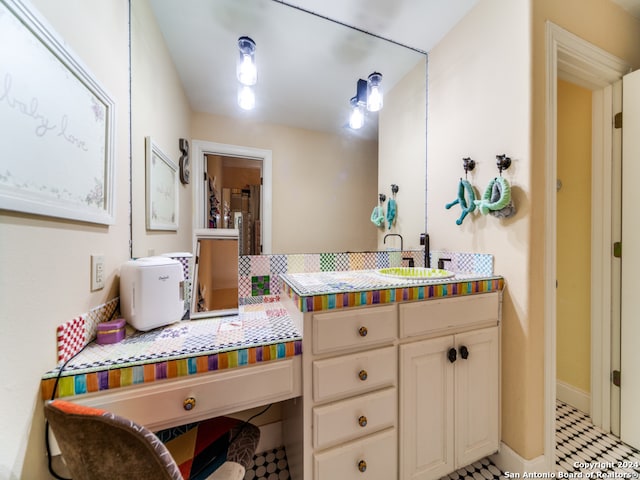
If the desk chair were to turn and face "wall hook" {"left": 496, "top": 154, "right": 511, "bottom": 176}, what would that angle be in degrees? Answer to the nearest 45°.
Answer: approximately 45° to its right

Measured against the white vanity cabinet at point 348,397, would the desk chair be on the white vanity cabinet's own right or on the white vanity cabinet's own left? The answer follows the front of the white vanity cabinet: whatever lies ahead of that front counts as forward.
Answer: on the white vanity cabinet's own right
